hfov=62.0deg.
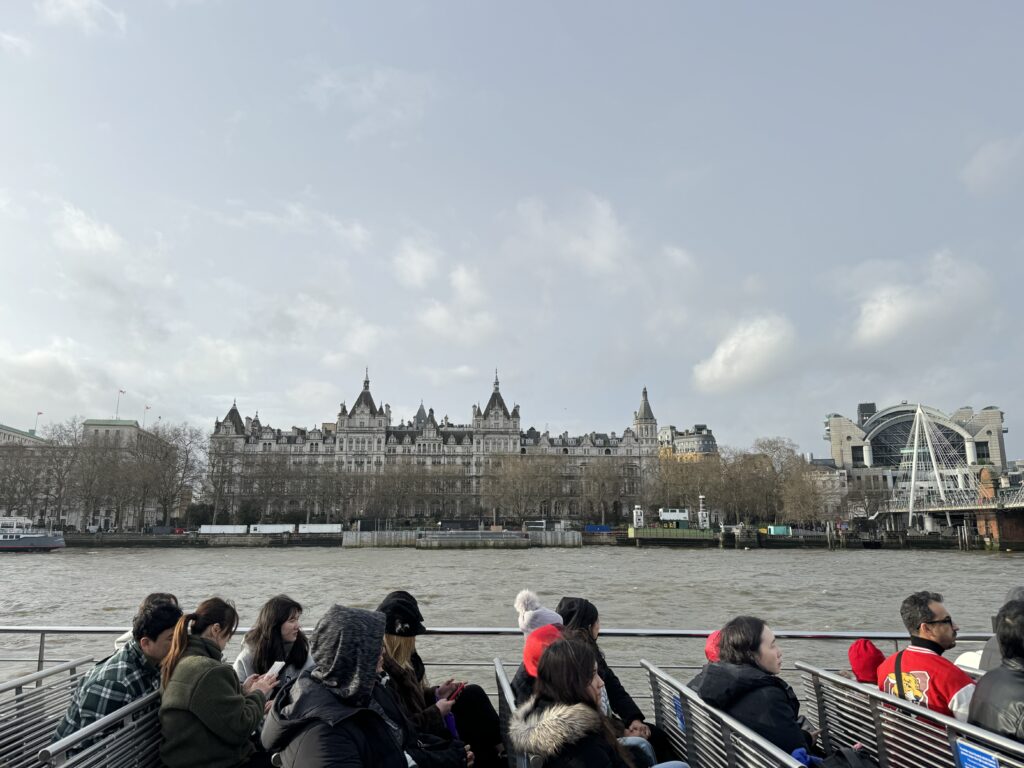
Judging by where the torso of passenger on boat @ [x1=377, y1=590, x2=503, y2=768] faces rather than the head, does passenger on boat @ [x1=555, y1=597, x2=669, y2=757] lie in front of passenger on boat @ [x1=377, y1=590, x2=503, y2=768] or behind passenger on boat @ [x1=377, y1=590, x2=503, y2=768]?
in front

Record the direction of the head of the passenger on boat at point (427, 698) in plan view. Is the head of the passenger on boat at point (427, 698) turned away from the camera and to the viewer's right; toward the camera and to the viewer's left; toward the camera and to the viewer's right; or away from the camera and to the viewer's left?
away from the camera and to the viewer's right

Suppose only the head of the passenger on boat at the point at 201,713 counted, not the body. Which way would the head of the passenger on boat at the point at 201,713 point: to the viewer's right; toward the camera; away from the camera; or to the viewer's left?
to the viewer's right

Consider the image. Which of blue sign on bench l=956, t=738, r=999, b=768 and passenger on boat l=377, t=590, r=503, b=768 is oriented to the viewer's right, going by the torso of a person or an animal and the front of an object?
the passenger on boat
